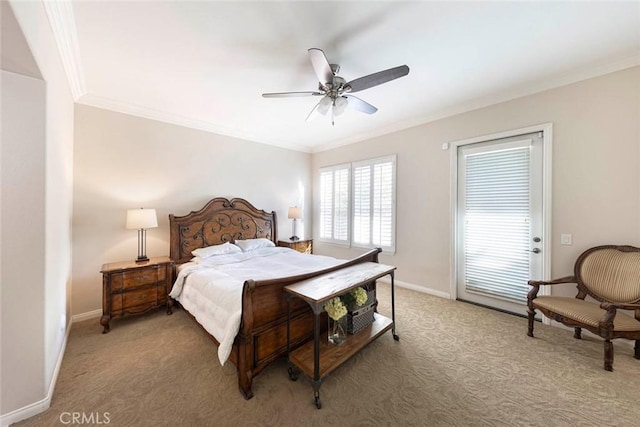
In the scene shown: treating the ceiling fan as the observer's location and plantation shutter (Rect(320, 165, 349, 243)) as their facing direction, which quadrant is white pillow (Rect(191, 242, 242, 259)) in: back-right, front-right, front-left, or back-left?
front-left

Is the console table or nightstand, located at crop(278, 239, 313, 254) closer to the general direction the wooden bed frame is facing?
the console table

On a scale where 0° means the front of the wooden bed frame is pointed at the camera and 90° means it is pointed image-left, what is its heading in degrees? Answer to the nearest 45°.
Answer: approximately 315°

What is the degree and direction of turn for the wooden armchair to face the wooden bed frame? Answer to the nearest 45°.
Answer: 0° — it already faces it

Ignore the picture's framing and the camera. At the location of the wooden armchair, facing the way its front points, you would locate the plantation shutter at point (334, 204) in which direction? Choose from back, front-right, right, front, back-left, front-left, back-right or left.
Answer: front-right

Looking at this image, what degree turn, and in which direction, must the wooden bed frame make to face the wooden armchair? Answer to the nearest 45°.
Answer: approximately 45° to its left

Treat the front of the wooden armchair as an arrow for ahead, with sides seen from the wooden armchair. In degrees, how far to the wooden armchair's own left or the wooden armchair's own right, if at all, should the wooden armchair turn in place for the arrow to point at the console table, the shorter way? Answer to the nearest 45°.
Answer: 0° — it already faces it

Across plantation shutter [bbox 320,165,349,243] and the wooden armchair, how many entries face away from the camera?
0

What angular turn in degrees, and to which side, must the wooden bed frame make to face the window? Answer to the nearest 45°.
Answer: approximately 90° to its left

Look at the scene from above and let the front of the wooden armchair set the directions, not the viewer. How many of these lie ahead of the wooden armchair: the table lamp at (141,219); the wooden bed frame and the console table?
3

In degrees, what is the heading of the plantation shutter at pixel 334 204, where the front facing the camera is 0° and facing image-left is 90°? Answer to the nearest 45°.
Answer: approximately 45°

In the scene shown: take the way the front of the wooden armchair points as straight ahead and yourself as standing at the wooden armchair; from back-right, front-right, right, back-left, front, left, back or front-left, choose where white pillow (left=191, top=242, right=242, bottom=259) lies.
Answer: front

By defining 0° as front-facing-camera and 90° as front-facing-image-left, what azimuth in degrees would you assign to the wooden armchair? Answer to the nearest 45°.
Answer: approximately 45°

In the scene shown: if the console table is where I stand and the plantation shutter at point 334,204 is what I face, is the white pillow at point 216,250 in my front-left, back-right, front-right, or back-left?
front-left

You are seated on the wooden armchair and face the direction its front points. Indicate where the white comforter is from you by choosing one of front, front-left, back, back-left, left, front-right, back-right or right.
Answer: front

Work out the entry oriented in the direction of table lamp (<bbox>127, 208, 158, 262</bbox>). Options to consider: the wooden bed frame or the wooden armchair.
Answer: the wooden armchair

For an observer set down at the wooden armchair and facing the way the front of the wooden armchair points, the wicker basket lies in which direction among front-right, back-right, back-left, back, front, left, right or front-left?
front

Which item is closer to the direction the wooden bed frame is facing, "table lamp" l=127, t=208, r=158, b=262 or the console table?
the console table
